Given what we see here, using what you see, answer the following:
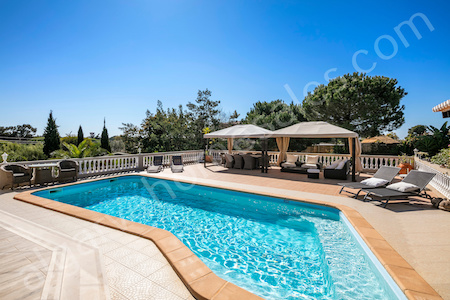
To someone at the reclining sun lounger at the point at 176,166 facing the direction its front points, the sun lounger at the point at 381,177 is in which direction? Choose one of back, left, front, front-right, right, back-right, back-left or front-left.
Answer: left

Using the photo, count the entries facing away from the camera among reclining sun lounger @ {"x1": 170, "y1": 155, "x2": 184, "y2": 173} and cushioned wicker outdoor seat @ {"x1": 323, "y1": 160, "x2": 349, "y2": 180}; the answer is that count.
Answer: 0

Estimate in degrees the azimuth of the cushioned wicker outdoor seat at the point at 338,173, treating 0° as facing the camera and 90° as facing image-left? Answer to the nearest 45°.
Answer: approximately 90°

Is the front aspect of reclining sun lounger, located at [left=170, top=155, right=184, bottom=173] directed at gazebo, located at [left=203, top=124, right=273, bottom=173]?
no

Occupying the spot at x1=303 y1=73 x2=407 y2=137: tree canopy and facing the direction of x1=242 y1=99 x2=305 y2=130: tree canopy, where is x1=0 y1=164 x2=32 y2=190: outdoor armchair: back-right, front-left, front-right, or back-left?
front-left

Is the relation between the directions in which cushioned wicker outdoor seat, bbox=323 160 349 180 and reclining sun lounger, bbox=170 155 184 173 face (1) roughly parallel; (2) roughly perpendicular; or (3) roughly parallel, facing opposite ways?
roughly perpendicular

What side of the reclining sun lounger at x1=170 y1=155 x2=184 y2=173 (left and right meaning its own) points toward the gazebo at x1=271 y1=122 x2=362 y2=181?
left

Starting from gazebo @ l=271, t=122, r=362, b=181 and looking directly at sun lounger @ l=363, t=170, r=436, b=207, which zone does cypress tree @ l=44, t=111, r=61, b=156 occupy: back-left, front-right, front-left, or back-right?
back-right

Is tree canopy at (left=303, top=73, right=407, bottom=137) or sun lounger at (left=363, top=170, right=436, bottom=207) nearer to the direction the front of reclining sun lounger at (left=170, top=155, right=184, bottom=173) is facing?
the sun lounger at (left=363, top=170, right=436, bottom=207)

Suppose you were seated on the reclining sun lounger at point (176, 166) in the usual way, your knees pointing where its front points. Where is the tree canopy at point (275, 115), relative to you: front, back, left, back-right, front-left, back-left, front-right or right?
back

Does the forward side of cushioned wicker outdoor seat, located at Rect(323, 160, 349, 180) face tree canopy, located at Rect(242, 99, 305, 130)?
no

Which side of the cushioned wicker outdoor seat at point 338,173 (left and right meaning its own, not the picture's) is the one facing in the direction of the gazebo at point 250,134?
front

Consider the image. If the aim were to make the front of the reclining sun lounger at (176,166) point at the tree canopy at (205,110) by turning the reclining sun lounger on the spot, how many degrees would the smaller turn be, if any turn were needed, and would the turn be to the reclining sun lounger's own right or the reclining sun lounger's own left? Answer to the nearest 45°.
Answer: approximately 135° to the reclining sun lounger's own right

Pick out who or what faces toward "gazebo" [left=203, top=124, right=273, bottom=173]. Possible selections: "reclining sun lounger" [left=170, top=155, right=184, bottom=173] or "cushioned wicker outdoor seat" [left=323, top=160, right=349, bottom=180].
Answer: "cushioned wicker outdoor seat" [left=323, top=160, right=349, bottom=180]

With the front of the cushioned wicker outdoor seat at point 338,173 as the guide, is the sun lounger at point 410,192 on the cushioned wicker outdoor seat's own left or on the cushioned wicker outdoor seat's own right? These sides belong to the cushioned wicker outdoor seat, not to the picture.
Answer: on the cushioned wicker outdoor seat's own left

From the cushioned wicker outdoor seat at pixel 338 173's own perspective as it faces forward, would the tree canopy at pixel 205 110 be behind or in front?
in front

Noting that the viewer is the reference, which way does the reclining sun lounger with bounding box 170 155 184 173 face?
facing the viewer and to the left of the viewer

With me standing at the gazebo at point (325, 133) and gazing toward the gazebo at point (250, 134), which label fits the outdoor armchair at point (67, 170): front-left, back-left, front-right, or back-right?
front-left
